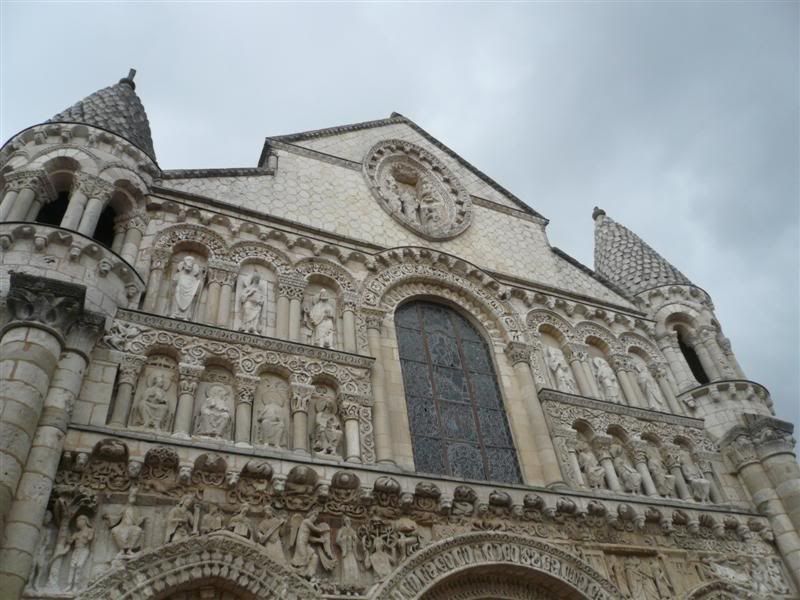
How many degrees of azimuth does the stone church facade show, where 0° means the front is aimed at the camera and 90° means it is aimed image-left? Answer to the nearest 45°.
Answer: approximately 315°
